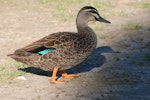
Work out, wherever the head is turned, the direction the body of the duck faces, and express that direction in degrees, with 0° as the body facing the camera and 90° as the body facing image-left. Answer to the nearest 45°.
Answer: approximately 270°
